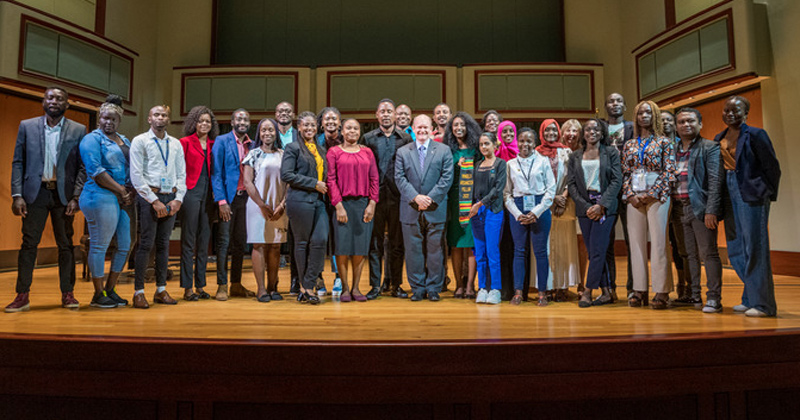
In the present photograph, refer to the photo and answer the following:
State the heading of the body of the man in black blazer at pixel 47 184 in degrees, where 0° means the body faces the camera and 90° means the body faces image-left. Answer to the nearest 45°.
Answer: approximately 0°

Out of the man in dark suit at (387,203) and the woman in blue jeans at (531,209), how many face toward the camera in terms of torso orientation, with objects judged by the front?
2

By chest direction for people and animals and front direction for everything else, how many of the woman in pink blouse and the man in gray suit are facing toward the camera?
2

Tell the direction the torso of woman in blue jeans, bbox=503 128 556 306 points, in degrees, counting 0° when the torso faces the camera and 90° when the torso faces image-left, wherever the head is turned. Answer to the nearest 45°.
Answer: approximately 0°

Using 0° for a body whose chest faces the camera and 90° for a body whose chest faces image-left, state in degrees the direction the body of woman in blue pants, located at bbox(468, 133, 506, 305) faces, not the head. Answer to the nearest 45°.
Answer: approximately 45°
